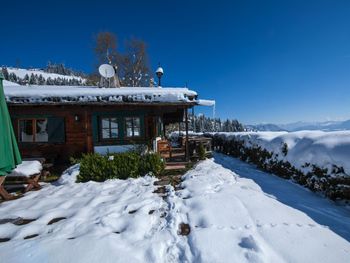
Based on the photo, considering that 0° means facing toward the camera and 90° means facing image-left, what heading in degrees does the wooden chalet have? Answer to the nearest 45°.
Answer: approximately 0°

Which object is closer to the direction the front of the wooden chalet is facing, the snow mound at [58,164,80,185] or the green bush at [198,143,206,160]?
the snow mound

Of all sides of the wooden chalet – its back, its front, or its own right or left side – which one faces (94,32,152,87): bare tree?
back

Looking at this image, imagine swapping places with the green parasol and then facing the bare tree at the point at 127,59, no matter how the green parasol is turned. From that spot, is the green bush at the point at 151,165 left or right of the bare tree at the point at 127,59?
right

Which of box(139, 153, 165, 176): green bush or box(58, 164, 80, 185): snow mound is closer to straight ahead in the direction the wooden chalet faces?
the snow mound

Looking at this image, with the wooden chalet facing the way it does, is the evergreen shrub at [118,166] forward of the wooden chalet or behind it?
forward

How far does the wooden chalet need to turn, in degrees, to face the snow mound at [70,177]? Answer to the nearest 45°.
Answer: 0° — it already faces it

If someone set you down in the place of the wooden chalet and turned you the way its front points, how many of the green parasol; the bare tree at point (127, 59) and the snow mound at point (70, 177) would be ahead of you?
2

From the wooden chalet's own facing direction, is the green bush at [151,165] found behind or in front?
in front

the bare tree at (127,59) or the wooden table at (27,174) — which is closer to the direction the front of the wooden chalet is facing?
the wooden table
